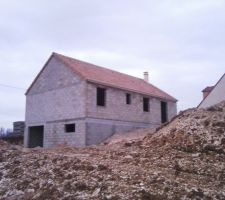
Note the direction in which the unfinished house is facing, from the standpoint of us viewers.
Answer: facing the viewer and to the right of the viewer

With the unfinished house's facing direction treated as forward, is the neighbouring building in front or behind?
in front
